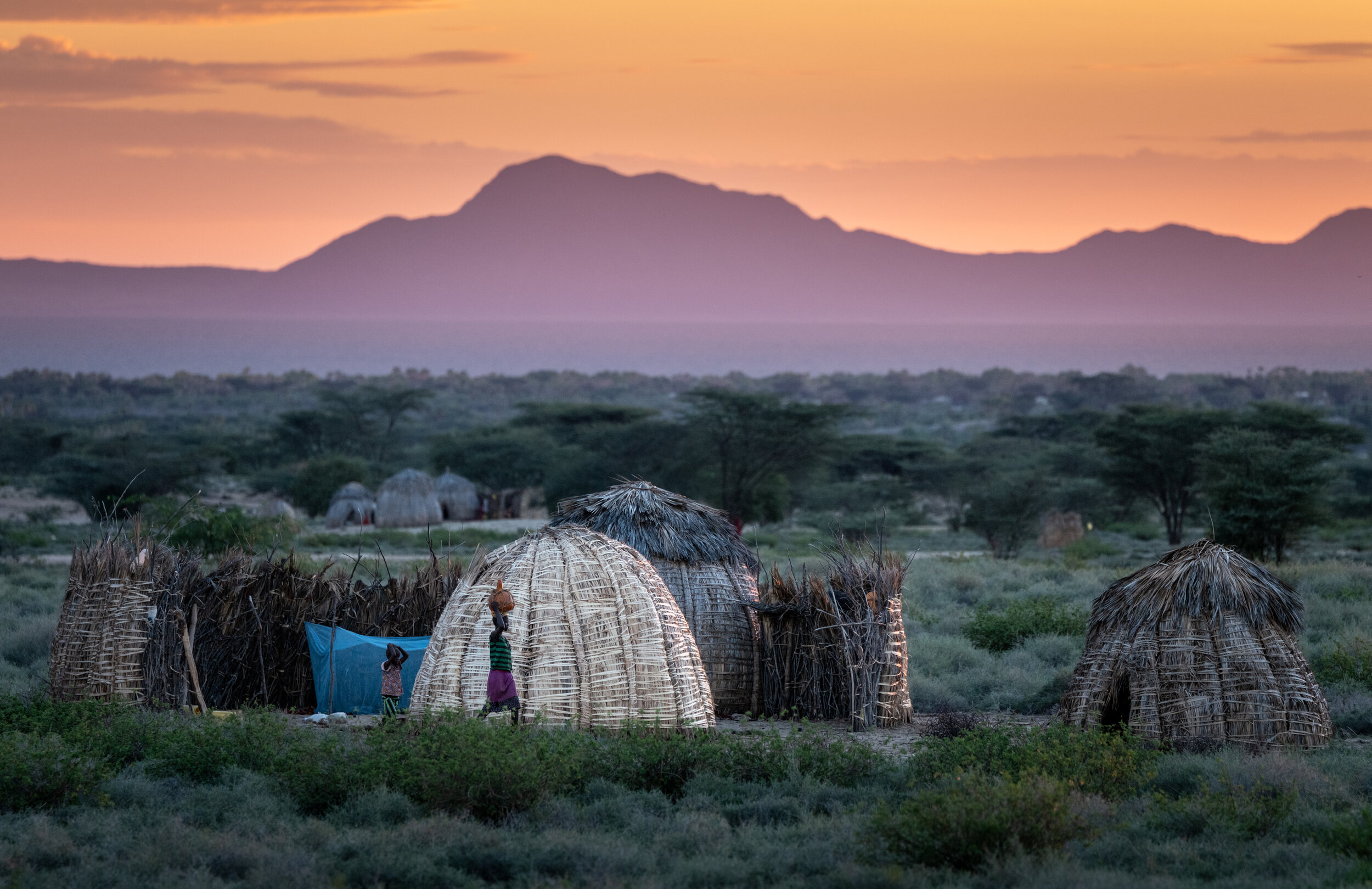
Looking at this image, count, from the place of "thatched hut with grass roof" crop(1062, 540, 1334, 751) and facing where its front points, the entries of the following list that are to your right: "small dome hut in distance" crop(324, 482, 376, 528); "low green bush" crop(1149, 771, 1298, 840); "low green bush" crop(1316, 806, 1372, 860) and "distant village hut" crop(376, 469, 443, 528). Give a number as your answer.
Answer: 2

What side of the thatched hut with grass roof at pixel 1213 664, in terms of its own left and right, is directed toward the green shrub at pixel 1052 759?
front

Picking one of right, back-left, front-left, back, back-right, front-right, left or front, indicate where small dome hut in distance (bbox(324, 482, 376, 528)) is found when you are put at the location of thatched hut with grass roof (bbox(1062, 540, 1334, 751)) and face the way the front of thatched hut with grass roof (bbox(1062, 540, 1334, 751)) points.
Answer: right

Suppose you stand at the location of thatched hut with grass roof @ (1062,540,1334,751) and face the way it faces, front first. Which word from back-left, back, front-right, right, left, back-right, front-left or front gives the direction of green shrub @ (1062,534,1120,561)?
back-right

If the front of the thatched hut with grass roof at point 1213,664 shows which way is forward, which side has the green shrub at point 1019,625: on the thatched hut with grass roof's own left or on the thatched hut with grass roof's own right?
on the thatched hut with grass roof's own right

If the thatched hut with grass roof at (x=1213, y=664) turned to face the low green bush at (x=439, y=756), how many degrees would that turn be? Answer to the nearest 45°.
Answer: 0° — it already faces it

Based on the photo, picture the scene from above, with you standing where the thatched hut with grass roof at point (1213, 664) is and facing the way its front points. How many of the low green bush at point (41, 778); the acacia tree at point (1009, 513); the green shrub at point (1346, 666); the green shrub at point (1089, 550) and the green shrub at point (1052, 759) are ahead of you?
2

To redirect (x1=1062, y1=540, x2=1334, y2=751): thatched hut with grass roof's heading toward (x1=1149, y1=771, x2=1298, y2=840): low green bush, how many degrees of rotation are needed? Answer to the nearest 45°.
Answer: approximately 45° to its left

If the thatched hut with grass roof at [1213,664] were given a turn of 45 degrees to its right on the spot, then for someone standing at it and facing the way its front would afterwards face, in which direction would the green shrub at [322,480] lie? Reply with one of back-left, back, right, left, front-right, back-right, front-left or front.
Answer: front-right

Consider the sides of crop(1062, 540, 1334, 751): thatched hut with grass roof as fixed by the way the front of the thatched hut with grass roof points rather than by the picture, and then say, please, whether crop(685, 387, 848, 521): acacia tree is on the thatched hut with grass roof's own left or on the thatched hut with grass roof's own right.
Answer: on the thatched hut with grass roof's own right

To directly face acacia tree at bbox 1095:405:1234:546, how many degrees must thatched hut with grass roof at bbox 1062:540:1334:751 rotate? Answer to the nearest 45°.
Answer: approximately 135° to its right

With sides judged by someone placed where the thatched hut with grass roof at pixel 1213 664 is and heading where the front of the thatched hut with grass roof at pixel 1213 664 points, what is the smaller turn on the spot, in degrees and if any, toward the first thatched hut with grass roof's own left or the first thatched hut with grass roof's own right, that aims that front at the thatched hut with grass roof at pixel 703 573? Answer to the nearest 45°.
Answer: approximately 45° to the first thatched hut with grass roof's own right

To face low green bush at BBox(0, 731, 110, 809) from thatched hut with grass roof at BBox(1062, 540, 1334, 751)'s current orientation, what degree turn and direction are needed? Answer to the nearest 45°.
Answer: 0° — it already faces it

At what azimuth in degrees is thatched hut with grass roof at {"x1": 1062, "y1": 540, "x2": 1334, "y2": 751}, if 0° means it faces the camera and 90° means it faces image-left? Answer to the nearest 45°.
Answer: approximately 45°

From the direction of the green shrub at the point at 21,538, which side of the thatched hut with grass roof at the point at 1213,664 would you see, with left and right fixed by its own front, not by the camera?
right

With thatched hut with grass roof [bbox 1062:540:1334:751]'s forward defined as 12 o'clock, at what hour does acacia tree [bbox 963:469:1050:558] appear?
The acacia tree is roughly at 4 o'clock from the thatched hut with grass roof.

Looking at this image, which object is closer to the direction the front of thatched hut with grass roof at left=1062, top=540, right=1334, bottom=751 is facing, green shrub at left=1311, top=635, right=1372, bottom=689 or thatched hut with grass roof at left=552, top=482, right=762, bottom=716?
the thatched hut with grass roof
